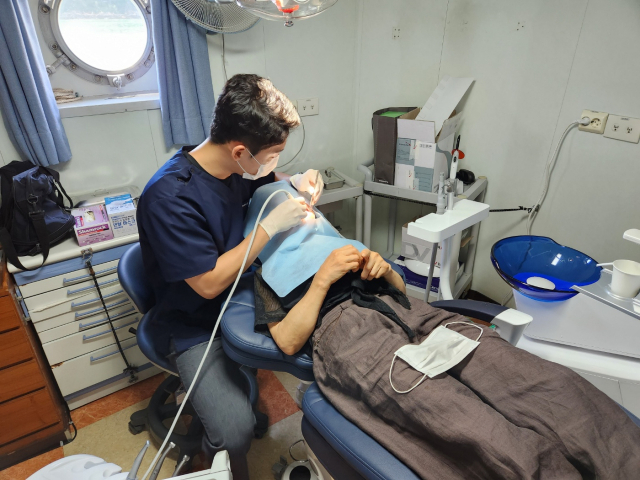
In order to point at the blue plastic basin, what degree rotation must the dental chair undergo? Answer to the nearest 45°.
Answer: approximately 90° to its left

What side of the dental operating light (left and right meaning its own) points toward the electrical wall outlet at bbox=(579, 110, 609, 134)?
left

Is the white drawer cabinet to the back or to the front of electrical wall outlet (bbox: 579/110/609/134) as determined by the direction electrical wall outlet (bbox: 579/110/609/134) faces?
to the front

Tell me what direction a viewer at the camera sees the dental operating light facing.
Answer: facing the viewer

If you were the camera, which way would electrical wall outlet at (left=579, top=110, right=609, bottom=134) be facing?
facing the viewer and to the left of the viewer

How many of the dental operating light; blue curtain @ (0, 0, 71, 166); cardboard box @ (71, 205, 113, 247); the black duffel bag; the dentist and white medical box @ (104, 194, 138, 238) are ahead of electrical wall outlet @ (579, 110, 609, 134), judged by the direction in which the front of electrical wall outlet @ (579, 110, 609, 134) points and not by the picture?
6

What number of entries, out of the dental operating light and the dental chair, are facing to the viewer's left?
0

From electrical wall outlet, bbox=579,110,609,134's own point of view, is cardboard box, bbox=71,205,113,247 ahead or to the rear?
ahead

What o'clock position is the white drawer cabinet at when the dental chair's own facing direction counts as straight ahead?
The white drawer cabinet is roughly at 5 o'clock from the dental chair.

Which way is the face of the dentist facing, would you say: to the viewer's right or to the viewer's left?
to the viewer's right

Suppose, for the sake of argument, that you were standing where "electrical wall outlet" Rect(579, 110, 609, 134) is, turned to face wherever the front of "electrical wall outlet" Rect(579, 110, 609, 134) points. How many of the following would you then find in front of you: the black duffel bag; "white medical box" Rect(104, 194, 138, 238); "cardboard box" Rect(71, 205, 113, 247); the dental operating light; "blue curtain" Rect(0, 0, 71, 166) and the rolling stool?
6

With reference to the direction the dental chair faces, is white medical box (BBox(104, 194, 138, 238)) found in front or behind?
behind

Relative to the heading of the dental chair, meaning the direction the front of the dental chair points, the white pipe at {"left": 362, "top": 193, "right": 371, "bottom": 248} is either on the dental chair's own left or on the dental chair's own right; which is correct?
on the dental chair's own left
